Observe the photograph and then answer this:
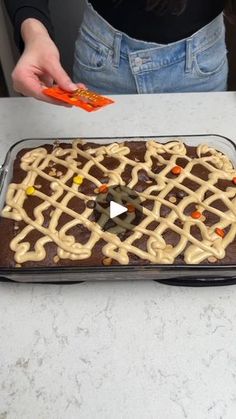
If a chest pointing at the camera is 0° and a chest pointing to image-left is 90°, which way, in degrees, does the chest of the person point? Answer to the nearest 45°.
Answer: approximately 0°
